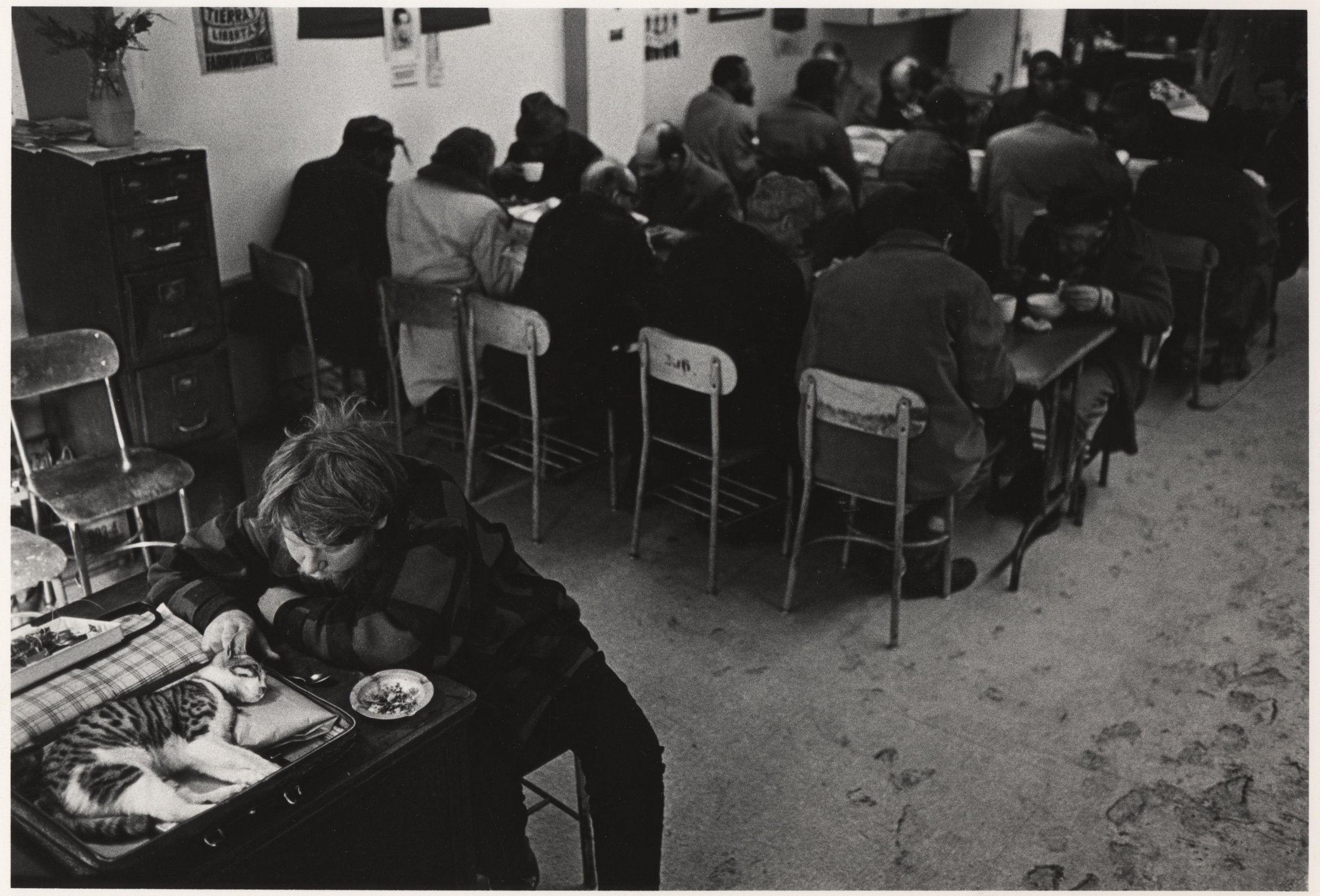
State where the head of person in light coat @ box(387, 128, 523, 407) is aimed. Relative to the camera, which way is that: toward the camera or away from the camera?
away from the camera

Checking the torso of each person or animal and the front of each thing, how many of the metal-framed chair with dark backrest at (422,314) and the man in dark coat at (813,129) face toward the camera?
0

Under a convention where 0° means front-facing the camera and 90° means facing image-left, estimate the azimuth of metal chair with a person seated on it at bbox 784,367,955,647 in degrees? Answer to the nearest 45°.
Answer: approximately 225°

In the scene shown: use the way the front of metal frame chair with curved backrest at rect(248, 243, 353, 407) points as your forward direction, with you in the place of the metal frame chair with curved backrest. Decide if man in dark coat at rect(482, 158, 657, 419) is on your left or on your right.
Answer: on your right

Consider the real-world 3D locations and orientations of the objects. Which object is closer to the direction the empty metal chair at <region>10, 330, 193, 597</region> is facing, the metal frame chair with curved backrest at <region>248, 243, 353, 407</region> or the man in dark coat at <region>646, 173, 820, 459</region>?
the man in dark coat

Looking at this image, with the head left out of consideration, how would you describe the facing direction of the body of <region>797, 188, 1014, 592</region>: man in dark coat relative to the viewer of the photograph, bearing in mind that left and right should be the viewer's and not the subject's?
facing away from the viewer and to the right of the viewer

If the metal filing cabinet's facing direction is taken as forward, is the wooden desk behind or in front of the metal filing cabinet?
in front

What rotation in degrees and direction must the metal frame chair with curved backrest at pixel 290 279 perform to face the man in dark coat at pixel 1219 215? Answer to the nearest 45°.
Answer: approximately 45° to its right

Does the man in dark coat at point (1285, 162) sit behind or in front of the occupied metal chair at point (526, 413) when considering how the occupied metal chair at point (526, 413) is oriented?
in front

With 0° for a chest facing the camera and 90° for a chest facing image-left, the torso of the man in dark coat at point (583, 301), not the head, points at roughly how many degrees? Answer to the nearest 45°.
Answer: approximately 225°

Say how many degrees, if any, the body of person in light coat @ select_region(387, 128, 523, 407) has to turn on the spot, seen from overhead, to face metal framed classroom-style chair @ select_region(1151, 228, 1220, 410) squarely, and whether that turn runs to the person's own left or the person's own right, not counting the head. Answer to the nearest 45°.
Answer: approximately 45° to the person's own right

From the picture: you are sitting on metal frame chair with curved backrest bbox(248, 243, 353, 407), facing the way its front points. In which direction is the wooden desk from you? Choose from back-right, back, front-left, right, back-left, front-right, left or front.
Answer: back-right

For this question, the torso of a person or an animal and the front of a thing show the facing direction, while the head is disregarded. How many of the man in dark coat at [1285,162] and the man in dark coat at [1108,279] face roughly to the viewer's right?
0

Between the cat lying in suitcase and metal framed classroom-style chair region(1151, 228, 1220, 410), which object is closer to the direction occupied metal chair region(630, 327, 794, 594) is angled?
the metal framed classroom-style chair
